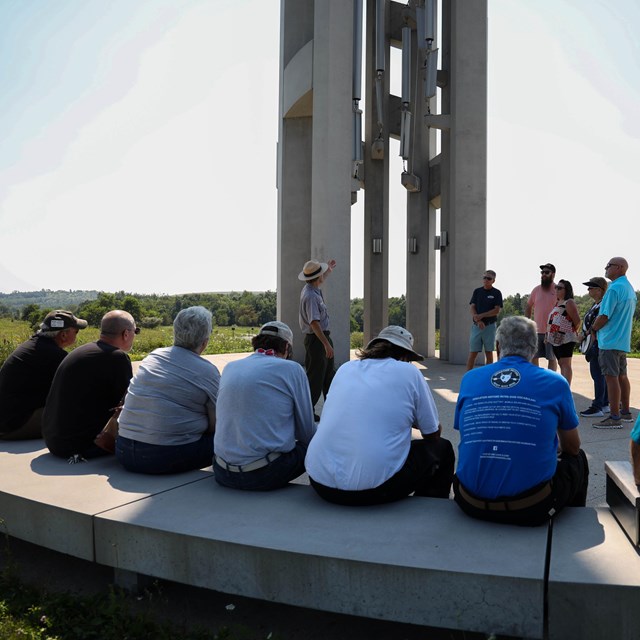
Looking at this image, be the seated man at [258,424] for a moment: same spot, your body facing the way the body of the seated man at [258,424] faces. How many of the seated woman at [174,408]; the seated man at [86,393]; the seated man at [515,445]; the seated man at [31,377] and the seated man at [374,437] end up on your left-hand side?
3

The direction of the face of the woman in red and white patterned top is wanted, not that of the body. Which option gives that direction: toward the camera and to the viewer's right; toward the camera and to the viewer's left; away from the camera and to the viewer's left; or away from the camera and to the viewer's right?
toward the camera and to the viewer's left

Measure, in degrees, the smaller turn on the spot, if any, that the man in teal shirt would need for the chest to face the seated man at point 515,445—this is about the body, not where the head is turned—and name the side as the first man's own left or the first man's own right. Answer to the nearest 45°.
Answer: approximately 90° to the first man's own left

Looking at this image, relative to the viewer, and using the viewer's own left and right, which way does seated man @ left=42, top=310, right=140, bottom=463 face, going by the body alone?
facing away from the viewer and to the right of the viewer

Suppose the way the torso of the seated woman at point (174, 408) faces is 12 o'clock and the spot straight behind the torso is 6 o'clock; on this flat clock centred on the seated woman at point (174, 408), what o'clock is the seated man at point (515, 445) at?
the seated man at point (515, 445) is roughly at 3 o'clock from the seated woman at point (174, 408).

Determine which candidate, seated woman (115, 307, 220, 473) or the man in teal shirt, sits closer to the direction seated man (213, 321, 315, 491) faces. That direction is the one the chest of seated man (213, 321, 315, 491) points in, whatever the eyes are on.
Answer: the man in teal shirt

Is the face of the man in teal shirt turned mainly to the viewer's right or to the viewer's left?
to the viewer's left

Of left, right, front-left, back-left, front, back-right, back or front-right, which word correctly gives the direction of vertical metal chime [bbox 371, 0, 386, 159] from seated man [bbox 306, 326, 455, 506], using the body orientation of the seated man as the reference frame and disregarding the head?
front-left

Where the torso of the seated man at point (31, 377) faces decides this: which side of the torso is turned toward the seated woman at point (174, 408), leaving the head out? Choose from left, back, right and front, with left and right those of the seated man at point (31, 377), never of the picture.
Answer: right

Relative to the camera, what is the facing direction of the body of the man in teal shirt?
to the viewer's left

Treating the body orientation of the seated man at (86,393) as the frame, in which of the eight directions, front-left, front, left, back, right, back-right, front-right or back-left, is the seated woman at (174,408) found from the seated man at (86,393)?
right
